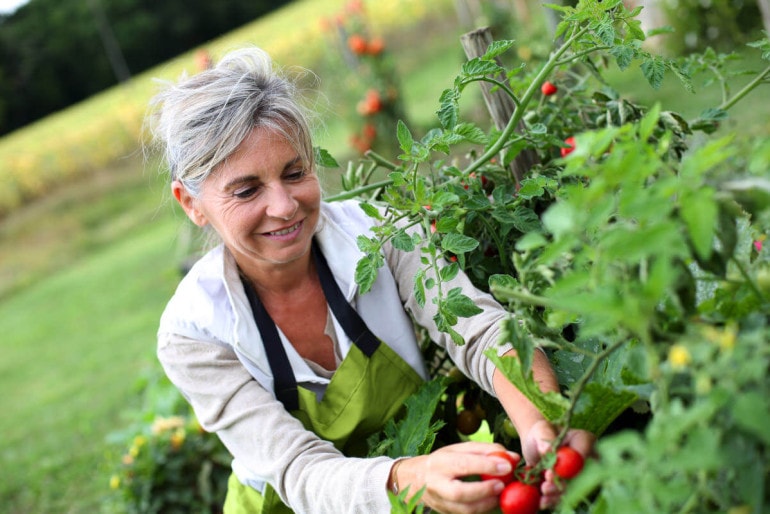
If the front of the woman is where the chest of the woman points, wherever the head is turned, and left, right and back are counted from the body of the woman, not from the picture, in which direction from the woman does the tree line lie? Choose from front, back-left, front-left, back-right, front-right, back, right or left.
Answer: back-left

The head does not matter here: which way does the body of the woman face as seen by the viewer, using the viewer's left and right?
facing the viewer and to the right of the viewer

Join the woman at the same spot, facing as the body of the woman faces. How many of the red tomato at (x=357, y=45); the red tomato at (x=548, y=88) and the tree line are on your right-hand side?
0

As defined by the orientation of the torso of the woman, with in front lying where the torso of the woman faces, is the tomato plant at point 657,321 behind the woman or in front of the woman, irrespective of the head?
in front

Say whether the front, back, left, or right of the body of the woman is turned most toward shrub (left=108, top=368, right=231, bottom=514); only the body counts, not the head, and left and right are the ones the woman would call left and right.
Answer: back

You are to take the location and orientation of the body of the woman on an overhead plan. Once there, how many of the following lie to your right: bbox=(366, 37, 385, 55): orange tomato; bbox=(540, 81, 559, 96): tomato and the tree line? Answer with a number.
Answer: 0

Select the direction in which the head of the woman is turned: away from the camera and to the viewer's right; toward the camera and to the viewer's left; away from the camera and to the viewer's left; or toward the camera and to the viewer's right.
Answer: toward the camera and to the viewer's right

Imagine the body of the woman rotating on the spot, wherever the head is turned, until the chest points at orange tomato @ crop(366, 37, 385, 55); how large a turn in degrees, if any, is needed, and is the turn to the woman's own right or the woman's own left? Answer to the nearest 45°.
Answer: approximately 135° to the woman's own left

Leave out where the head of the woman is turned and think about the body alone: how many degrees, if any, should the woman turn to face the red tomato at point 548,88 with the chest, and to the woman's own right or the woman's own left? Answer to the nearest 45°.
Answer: approximately 45° to the woman's own left

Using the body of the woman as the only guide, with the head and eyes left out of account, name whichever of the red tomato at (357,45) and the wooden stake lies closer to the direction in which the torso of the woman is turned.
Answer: the wooden stake

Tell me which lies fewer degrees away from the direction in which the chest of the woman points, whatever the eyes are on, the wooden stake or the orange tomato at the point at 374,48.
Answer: the wooden stake

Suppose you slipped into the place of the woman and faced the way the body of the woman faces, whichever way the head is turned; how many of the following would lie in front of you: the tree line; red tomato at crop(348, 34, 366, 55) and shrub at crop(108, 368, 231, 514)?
0

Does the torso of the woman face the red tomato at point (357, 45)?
no

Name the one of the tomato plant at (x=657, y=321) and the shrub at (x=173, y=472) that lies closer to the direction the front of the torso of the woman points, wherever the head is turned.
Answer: the tomato plant
